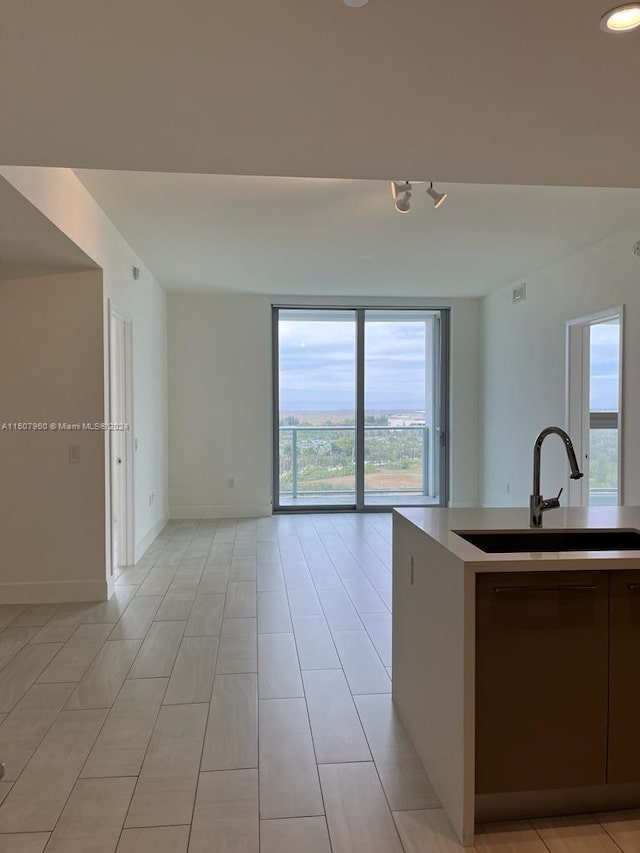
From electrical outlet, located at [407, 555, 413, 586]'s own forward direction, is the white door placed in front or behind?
in front

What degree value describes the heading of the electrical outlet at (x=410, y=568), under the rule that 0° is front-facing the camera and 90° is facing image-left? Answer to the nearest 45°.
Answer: approximately 90°

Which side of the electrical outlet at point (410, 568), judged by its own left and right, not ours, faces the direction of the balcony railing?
right

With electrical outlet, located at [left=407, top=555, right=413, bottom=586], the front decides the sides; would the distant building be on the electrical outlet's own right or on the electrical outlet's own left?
on the electrical outlet's own right

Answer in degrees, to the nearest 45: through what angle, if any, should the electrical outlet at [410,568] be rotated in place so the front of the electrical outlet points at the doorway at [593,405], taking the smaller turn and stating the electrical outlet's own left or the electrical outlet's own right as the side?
approximately 135° to the electrical outlet's own right
